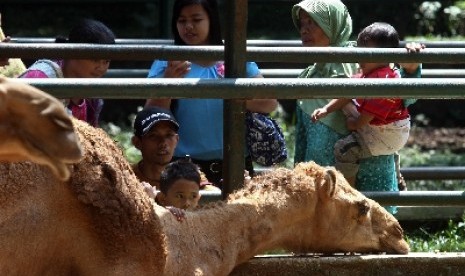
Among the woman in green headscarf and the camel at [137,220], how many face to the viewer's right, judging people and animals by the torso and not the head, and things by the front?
1

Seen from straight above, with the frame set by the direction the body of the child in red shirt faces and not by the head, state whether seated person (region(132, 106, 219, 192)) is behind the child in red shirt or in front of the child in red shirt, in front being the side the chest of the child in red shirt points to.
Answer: in front

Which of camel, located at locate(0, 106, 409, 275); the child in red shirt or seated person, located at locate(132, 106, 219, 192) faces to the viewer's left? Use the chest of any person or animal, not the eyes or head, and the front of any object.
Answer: the child in red shirt

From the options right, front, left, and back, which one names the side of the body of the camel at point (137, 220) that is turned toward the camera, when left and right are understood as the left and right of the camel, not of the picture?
right

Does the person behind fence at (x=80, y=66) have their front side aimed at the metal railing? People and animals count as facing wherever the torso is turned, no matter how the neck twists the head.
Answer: yes

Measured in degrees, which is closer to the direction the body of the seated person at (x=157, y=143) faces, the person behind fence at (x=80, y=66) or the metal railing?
the metal railing

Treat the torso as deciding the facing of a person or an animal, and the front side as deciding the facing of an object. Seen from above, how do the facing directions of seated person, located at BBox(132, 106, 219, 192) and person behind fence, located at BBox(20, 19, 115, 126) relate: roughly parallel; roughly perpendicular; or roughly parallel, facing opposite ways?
roughly parallel

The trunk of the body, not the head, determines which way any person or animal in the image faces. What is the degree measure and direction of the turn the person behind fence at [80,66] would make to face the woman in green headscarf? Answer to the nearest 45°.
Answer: approximately 45° to their left

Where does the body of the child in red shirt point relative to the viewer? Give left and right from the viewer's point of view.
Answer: facing to the left of the viewer

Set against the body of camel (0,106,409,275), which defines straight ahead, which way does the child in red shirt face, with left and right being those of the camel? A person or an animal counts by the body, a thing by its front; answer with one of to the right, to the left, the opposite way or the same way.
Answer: the opposite way

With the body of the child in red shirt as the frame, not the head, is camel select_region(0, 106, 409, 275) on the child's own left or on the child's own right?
on the child's own left

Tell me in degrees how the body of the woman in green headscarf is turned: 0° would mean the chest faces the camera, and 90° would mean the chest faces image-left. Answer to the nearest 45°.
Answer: approximately 45°
